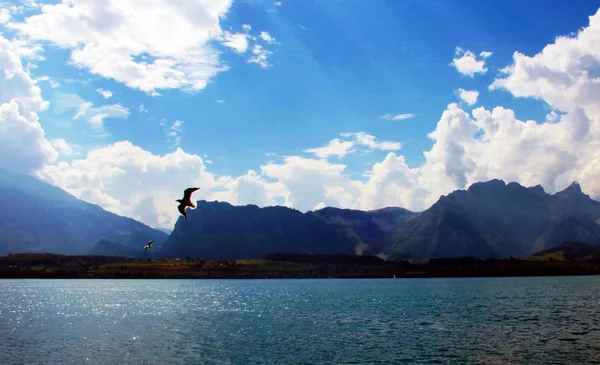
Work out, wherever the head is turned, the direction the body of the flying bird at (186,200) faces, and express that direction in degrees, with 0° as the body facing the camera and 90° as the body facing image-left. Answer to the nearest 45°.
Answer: approximately 90°
